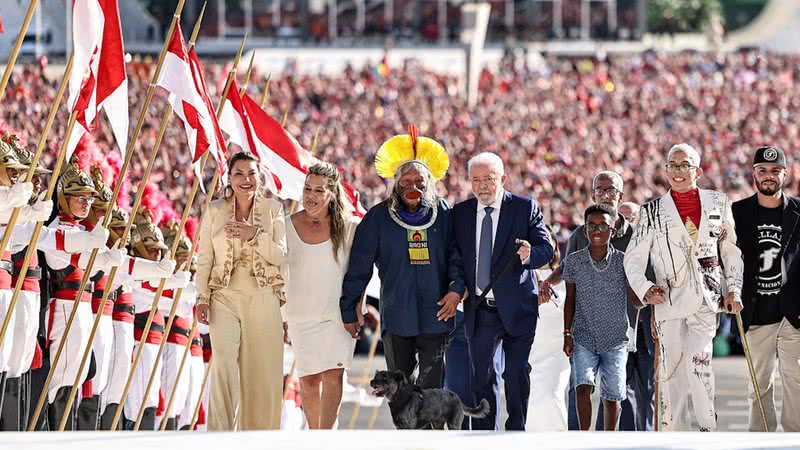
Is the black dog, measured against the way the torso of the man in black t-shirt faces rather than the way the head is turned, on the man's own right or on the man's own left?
on the man's own right

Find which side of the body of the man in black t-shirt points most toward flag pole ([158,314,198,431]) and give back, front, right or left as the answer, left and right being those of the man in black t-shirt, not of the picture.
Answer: right

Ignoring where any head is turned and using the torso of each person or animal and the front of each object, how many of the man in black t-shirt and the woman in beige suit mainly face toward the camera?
2

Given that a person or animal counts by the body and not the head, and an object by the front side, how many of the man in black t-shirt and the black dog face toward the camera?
1

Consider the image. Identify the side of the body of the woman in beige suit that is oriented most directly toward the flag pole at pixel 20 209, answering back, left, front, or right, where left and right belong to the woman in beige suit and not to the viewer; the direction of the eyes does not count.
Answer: right

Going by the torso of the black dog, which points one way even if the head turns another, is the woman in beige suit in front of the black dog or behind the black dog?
in front

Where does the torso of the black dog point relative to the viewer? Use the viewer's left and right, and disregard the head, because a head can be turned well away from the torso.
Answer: facing to the left of the viewer

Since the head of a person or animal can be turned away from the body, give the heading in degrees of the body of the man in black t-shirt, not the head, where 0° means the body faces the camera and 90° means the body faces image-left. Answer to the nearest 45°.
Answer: approximately 0°
